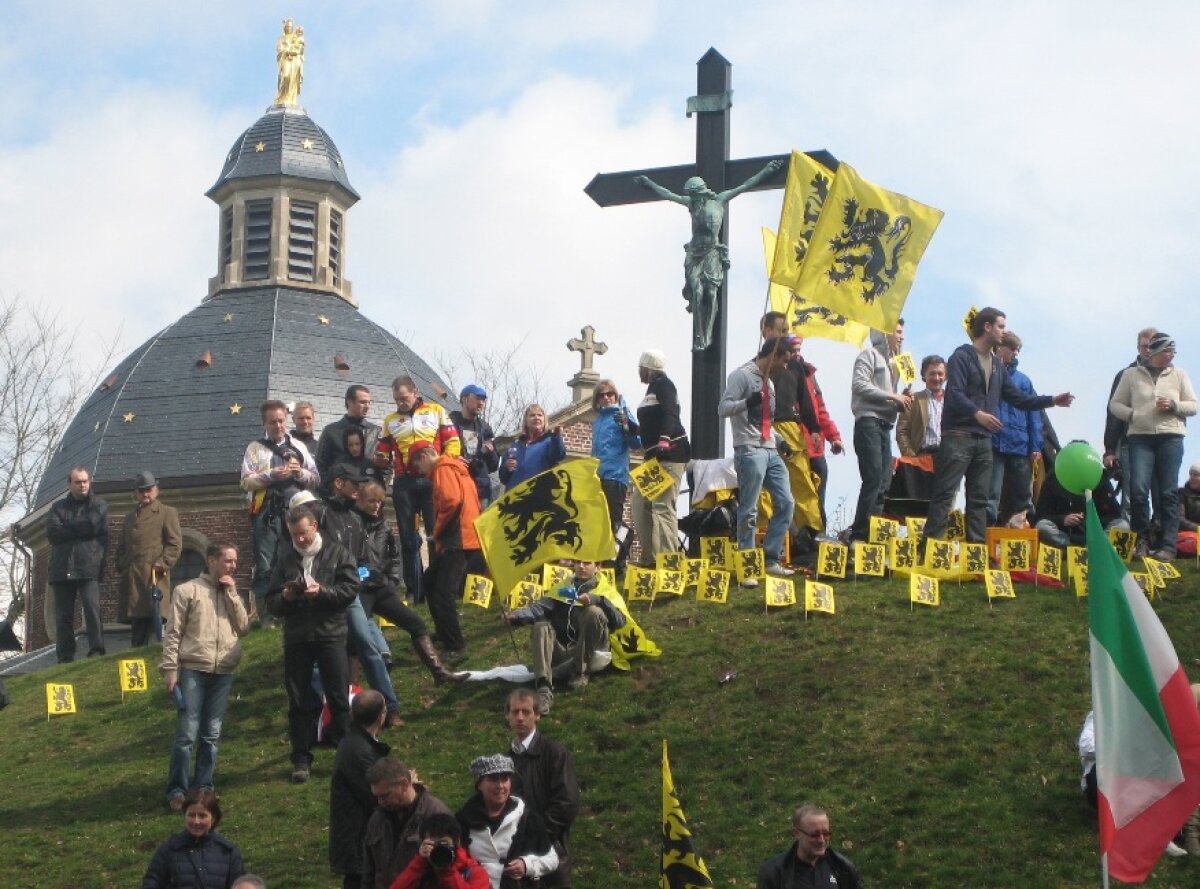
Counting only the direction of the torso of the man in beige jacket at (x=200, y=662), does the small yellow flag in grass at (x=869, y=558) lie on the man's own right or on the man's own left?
on the man's own left

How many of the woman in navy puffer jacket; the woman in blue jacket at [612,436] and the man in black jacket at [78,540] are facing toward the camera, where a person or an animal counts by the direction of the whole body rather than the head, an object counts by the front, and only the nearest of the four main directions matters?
3

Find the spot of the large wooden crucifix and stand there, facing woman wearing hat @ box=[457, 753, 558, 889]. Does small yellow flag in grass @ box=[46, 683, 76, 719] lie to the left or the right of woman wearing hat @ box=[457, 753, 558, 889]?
right

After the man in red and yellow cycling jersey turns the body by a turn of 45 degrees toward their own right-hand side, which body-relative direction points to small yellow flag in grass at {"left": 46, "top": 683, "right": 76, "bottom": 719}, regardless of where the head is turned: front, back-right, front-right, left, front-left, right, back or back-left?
front-right

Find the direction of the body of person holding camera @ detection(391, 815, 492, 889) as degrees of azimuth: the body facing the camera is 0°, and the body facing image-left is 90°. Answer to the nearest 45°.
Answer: approximately 0°

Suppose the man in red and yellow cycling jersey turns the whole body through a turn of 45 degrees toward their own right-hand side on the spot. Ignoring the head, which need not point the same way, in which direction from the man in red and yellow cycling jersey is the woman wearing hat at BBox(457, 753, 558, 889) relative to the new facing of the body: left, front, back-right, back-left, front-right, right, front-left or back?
front-left

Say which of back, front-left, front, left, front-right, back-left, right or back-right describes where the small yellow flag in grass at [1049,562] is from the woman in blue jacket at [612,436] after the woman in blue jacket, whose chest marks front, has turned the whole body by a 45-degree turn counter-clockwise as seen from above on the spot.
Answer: front-left

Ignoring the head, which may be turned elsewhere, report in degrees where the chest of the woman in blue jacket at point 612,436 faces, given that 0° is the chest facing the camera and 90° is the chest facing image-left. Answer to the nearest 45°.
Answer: approximately 0°

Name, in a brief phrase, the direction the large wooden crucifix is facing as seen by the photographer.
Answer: facing the viewer and to the left of the viewer
